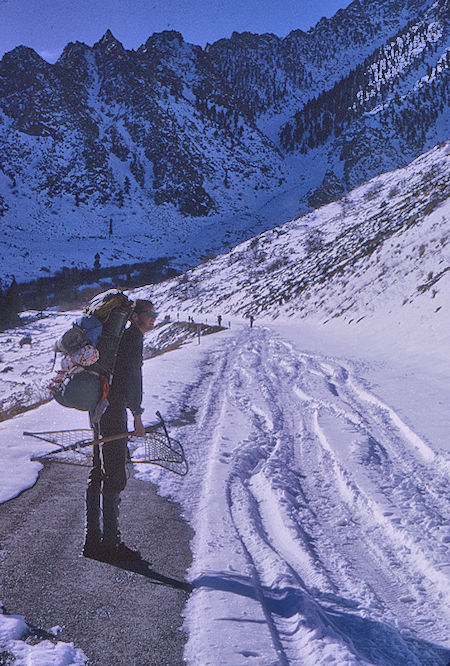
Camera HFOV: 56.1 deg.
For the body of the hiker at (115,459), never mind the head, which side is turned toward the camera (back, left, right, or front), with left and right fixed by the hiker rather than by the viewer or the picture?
right
